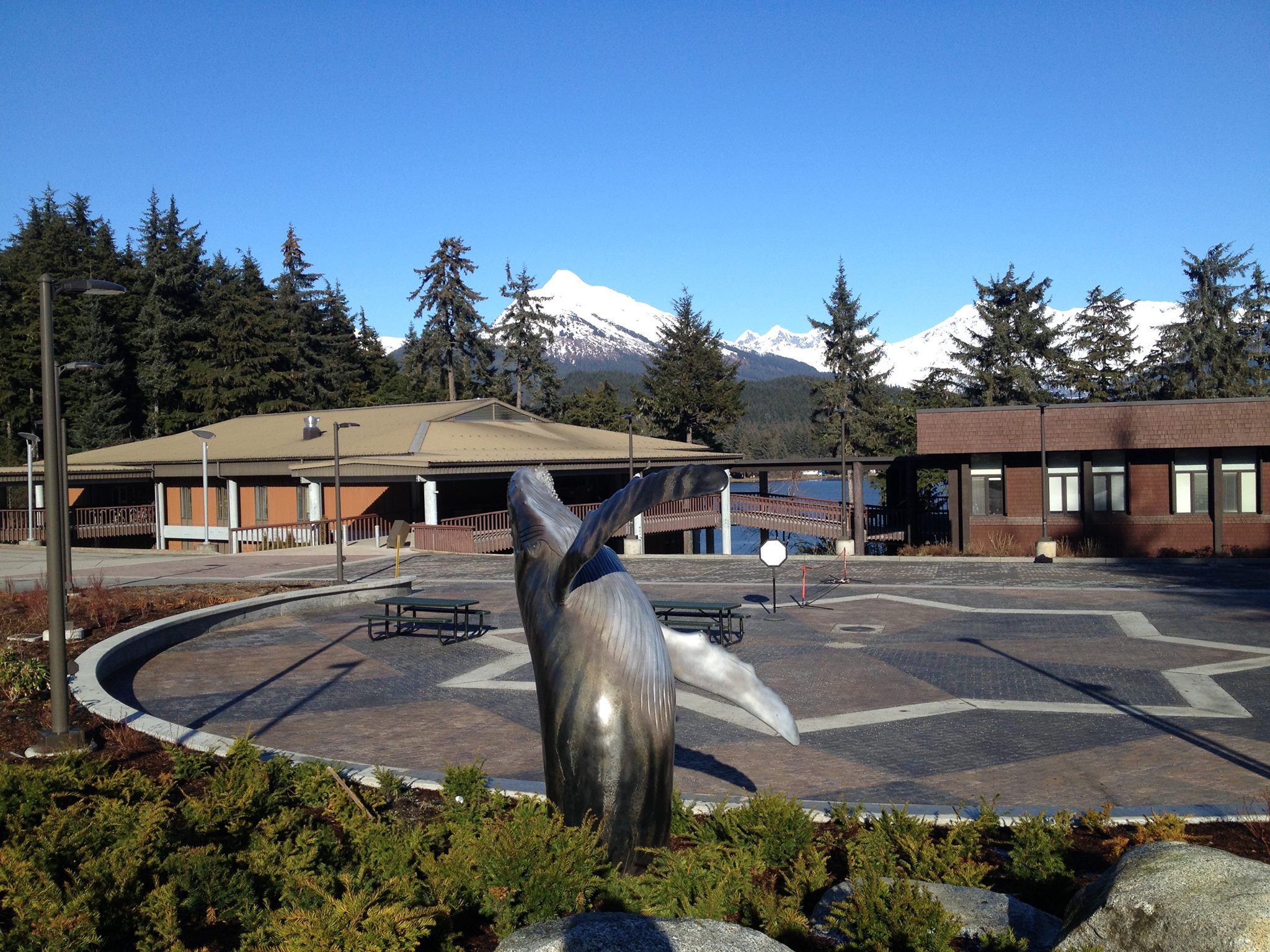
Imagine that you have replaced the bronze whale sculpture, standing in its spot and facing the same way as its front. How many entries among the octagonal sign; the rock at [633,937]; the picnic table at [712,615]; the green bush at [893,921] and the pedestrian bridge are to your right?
3

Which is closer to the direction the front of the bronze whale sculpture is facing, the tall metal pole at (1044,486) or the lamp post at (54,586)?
the lamp post

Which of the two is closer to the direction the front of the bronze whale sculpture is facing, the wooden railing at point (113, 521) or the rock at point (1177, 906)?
the wooden railing

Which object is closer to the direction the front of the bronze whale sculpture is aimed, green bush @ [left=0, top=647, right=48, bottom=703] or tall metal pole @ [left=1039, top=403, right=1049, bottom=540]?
the green bush

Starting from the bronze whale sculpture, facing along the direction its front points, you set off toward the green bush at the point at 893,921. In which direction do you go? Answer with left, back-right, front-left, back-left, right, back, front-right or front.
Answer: back-left

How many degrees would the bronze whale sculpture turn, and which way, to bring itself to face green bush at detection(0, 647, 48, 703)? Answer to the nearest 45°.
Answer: approximately 45° to its right

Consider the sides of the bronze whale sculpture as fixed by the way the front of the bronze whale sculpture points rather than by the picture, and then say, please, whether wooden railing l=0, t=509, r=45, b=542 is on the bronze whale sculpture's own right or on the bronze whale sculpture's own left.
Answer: on the bronze whale sculpture's own right

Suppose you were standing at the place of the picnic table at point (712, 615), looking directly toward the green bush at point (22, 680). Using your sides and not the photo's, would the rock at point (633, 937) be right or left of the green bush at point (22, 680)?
left
